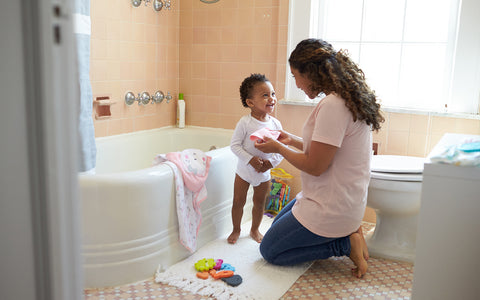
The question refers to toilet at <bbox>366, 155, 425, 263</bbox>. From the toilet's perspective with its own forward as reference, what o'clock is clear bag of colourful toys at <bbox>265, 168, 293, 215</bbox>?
The clear bag of colourful toys is roughly at 1 o'clock from the toilet.

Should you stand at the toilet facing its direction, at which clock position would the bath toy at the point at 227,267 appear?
The bath toy is roughly at 11 o'clock from the toilet.

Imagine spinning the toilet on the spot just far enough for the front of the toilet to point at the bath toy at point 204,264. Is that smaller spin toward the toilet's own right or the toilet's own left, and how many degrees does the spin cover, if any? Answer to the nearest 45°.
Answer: approximately 45° to the toilet's own left

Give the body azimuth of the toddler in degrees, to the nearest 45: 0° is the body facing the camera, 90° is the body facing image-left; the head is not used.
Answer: approximately 315°

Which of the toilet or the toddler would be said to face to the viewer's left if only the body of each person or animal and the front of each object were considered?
the toilet

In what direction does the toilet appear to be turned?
to the viewer's left

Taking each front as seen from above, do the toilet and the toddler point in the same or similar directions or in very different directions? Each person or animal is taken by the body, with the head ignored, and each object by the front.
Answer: very different directions

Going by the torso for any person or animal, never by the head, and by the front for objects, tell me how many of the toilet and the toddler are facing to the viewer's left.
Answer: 1
